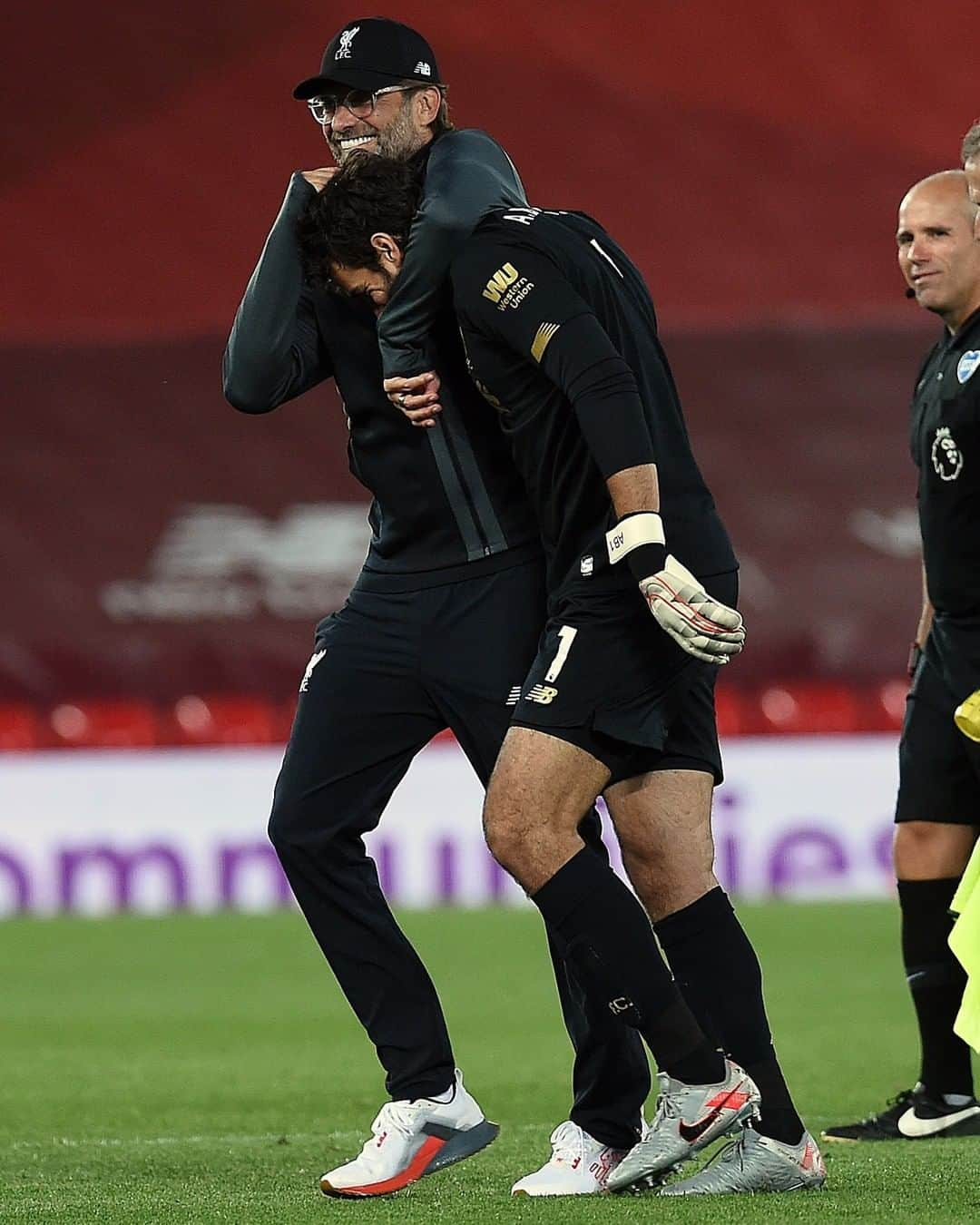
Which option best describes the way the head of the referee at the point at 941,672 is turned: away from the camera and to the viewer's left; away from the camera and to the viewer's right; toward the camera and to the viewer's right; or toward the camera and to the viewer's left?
toward the camera and to the viewer's left

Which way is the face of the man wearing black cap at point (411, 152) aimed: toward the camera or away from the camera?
toward the camera

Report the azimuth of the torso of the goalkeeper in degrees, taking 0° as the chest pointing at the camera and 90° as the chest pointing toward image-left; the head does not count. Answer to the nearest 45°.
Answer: approximately 90°

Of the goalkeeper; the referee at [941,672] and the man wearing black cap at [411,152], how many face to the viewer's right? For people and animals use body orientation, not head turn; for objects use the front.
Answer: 0

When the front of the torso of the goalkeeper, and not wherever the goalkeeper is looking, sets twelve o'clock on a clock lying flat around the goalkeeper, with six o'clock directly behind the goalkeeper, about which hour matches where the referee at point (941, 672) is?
The referee is roughly at 4 o'clock from the goalkeeper.

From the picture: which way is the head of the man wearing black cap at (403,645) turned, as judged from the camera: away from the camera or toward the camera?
toward the camera

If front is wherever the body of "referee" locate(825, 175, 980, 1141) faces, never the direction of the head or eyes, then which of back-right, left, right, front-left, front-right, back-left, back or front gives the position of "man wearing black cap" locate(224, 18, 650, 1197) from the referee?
front

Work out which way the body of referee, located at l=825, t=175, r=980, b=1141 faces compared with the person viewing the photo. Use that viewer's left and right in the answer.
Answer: facing the viewer and to the left of the viewer
